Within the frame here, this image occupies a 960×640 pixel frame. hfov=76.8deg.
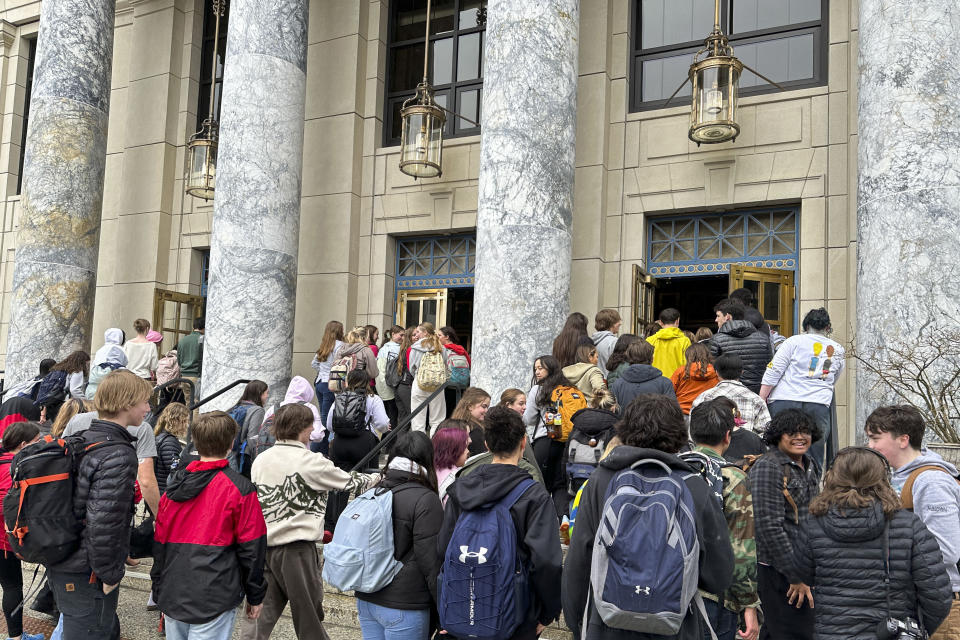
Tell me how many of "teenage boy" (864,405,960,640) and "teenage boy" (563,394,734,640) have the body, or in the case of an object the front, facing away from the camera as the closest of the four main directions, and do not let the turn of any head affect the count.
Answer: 1

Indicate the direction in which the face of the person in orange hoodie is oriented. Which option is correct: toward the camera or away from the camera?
away from the camera

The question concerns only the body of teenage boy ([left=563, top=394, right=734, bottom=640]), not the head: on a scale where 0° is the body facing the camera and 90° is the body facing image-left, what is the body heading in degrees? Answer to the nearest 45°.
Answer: approximately 180°

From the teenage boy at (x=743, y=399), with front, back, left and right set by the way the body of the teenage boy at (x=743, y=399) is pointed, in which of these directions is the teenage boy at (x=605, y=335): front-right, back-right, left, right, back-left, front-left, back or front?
front-left

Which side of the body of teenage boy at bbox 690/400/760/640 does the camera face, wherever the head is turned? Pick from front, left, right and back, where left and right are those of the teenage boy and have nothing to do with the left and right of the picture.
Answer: back

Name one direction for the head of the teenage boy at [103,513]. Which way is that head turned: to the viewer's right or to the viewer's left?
to the viewer's right

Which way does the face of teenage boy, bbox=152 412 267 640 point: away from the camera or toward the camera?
away from the camera

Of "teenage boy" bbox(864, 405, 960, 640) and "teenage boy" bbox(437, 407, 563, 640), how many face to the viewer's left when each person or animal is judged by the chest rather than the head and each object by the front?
1

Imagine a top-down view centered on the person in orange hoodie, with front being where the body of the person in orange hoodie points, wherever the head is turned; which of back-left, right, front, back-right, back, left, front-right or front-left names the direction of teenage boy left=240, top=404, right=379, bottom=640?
back-left

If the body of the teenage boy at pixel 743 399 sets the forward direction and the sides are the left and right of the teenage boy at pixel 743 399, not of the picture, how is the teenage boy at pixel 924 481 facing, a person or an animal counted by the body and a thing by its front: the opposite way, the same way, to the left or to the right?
to the left

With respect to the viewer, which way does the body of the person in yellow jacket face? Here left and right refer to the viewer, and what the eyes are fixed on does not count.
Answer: facing away from the viewer

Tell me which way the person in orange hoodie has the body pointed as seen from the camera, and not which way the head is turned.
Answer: away from the camera

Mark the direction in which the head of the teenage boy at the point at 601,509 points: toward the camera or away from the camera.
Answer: away from the camera

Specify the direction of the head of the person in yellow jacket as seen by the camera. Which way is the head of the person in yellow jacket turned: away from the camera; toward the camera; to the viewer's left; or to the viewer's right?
away from the camera
